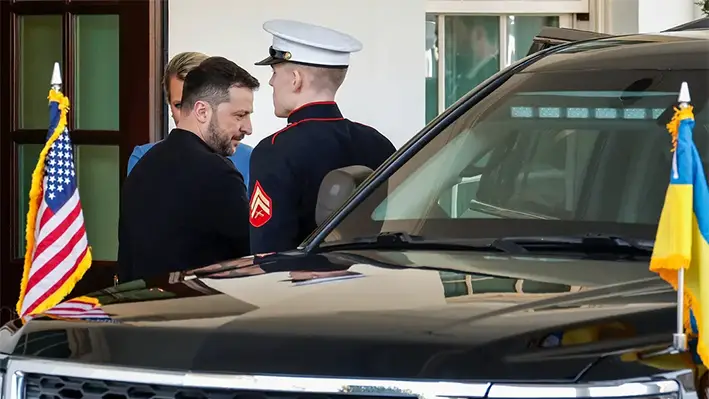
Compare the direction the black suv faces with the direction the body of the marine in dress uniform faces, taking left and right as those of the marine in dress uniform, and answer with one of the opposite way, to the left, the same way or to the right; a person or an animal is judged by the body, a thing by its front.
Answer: to the left

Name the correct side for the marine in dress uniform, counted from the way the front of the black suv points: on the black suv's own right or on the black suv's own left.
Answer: on the black suv's own right

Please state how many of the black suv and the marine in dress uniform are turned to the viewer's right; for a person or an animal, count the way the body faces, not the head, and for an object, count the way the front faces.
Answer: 0

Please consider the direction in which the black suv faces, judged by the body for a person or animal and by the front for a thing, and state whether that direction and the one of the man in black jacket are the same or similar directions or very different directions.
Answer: very different directions

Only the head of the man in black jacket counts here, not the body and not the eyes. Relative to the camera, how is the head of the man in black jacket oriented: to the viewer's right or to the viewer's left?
to the viewer's right

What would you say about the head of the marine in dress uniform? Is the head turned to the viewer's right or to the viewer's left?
to the viewer's left

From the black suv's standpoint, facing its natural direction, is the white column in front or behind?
behind

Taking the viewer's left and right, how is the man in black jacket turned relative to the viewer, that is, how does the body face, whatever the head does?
facing away from the viewer and to the right of the viewer

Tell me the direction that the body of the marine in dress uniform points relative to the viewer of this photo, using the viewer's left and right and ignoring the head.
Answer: facing away from the viewer and to the left of the viewer

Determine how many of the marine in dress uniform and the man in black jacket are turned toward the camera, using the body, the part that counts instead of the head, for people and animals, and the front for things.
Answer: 0

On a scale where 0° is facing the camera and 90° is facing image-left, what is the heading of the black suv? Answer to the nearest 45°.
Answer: approximately 45°
